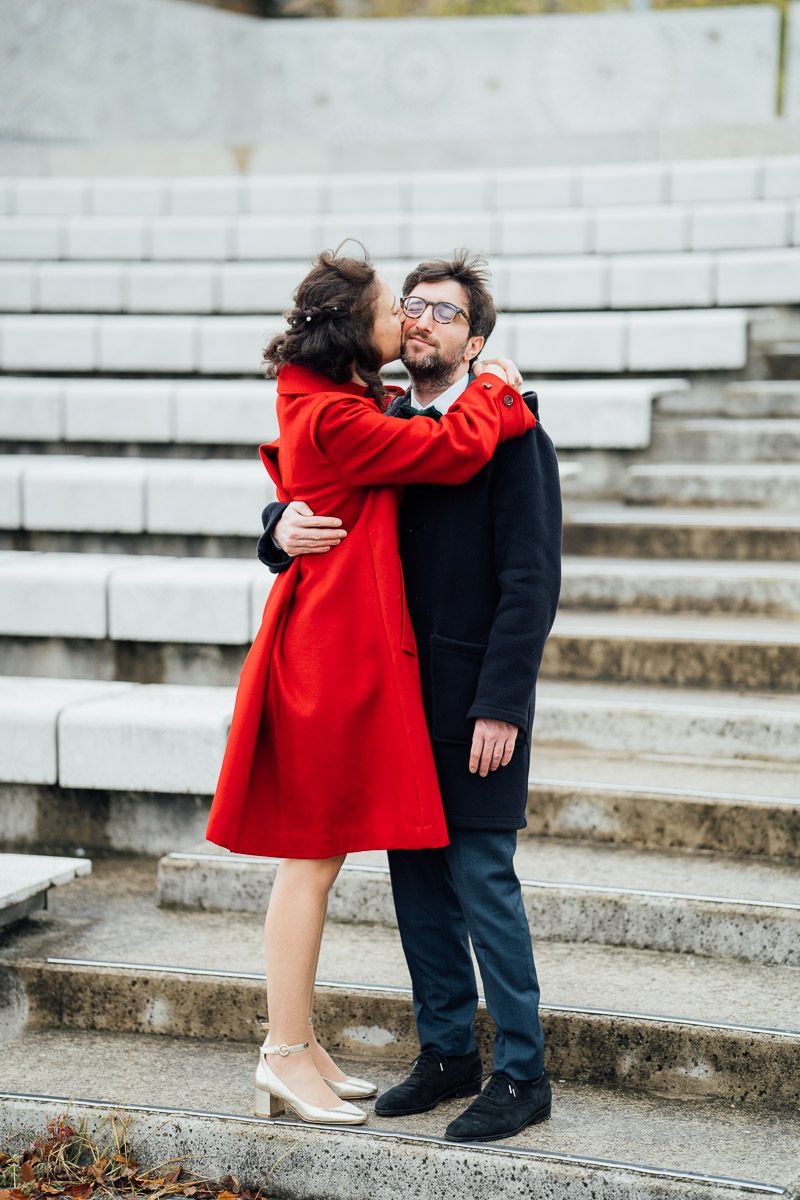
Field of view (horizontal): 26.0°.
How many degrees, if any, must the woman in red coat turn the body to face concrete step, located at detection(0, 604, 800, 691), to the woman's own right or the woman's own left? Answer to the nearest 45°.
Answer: approximately 90° to the woman's own left

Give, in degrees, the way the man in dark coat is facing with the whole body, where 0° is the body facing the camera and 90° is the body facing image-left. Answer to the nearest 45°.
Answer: approximately 45°

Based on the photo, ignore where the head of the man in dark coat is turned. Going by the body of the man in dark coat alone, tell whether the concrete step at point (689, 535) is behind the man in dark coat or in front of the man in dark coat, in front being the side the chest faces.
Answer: behind

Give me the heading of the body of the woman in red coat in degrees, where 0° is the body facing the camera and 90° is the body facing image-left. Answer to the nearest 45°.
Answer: approximately 270°

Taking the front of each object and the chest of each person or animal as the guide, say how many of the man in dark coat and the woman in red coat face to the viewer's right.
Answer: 1

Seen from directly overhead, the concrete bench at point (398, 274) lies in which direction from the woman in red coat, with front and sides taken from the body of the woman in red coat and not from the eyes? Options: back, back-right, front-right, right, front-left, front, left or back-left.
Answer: left

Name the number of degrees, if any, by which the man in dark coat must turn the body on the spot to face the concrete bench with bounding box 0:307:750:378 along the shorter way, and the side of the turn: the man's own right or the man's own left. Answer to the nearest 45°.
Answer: approximately 135° to the man's own right

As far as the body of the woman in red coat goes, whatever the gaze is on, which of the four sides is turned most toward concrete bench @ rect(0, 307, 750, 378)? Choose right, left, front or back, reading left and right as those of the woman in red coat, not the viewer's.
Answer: left

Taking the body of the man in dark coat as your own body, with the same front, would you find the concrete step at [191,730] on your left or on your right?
on your right

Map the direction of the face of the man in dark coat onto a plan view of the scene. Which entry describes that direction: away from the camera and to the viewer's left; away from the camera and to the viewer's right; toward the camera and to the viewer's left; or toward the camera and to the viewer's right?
toward the camera and to the viewer's left
